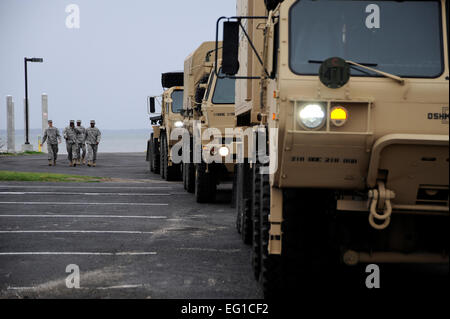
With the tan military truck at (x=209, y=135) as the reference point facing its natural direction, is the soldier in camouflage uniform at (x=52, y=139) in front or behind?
behind

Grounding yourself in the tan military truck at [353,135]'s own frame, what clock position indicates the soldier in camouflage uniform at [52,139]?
The soldier in camouflage uniform is roughly at 5 o'clock from the tan military truck.

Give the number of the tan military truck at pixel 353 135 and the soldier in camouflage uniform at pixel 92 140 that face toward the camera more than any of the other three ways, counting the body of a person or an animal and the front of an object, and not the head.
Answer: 2

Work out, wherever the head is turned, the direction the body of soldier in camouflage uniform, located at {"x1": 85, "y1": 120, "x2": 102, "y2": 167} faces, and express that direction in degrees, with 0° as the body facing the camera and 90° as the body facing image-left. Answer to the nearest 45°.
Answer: approximately 0°

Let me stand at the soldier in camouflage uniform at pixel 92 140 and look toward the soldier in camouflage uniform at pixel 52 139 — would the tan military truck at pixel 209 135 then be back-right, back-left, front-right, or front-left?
back-left

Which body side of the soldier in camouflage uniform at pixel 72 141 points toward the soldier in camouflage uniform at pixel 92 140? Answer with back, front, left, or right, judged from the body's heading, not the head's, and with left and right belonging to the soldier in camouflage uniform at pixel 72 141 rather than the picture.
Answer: left

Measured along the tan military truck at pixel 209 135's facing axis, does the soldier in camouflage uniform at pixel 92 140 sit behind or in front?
behind
